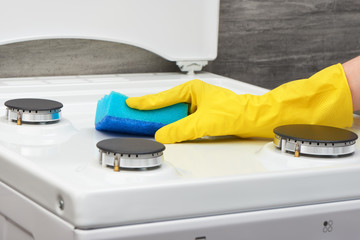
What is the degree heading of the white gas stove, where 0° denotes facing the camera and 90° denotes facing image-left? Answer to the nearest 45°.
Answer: approximately 315°
